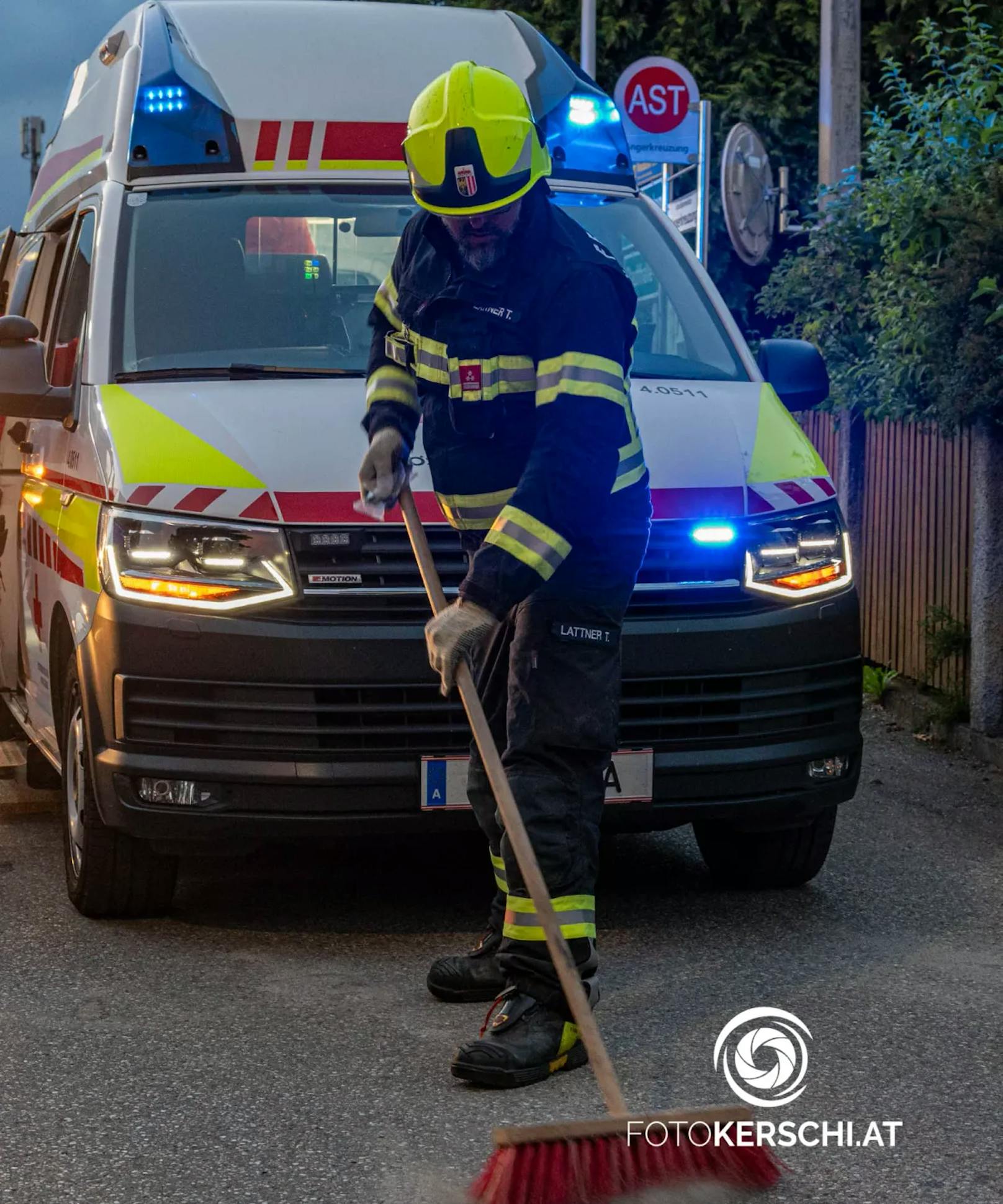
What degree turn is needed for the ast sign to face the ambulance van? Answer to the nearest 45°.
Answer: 0° — it already faces it

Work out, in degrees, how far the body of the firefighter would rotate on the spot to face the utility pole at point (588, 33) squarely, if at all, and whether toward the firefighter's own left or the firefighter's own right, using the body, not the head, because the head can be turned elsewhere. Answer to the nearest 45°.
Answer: approximately 135° to the firefighter's own right

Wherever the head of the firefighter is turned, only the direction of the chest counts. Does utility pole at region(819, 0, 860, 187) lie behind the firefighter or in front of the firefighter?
behind

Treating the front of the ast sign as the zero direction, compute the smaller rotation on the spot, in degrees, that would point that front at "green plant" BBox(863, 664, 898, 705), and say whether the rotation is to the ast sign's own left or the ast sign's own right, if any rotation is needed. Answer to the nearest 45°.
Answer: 0° — it already faces it

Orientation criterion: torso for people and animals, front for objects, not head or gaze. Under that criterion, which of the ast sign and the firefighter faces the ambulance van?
the ast sign

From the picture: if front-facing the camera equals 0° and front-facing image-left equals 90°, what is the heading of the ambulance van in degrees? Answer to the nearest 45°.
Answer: approximately 0°

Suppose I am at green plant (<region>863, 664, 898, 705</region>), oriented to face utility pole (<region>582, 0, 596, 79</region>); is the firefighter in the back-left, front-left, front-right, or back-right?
back-left

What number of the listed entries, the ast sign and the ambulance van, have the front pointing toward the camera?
2
